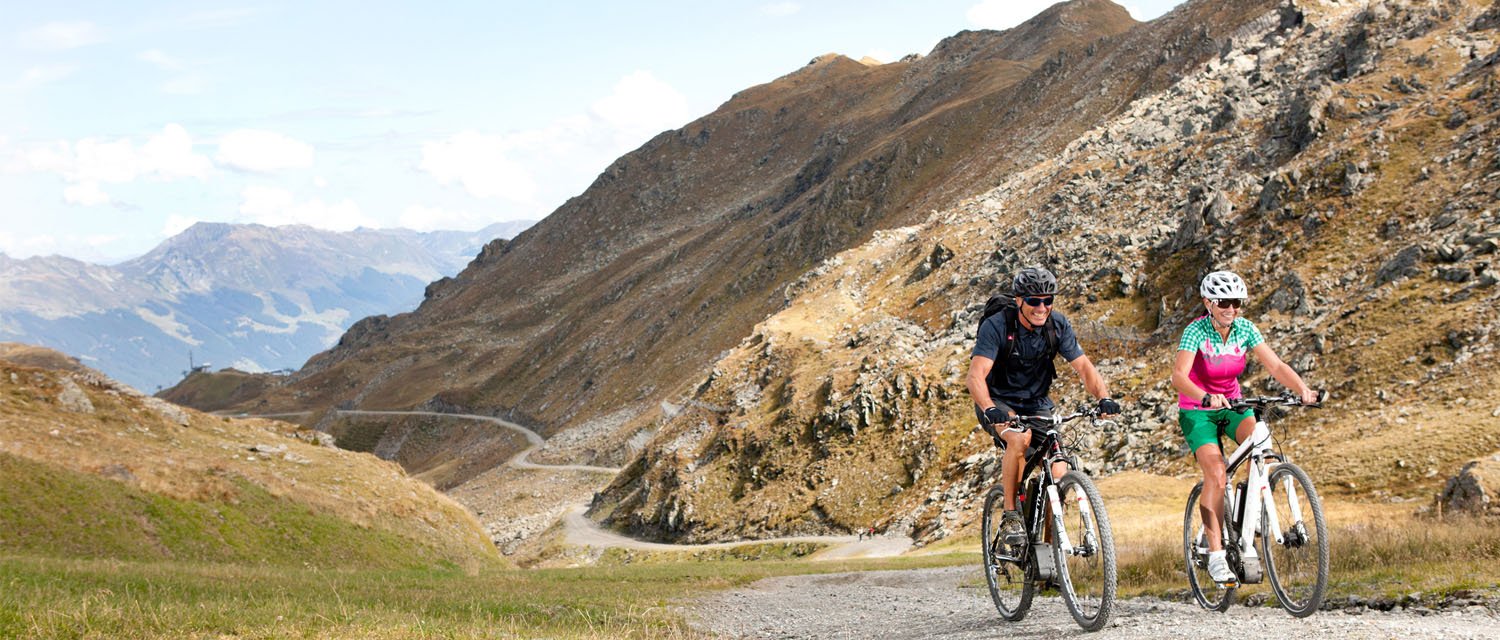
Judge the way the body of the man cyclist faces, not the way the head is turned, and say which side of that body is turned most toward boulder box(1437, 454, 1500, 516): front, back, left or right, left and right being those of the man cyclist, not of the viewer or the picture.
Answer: left

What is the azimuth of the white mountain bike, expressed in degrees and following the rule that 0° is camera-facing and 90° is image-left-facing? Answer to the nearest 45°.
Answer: approximately 315°

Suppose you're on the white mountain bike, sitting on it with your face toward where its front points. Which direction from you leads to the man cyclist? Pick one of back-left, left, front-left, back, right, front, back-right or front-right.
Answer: back-right

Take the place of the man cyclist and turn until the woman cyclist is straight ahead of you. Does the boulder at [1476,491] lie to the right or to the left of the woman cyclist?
left

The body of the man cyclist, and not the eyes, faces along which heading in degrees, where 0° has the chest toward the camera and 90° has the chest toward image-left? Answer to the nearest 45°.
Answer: approximately 315°

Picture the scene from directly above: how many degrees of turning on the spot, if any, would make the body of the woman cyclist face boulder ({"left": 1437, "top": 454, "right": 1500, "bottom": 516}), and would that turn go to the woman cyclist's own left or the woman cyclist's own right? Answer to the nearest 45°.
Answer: approximately 135° to the woman cyclist's own left

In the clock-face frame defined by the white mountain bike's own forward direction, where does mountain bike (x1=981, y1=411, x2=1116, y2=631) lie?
The mountain bike is roughly at 4 o'clock from the white mountain bike.

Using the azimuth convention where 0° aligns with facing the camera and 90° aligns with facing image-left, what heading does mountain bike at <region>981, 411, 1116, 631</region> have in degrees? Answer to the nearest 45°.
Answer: approximately 315°
